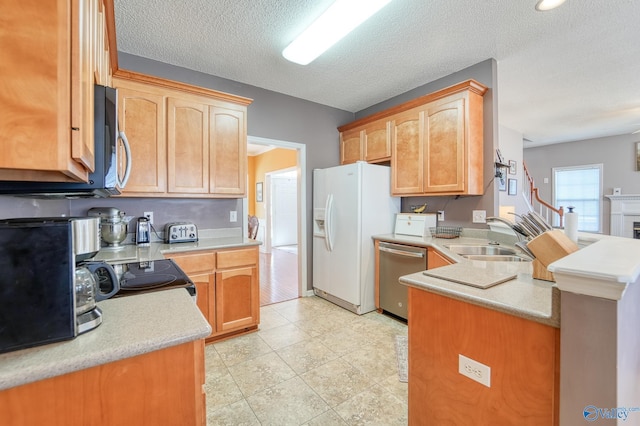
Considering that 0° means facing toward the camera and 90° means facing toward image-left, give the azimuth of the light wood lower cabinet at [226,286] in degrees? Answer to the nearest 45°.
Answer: approximately 315°

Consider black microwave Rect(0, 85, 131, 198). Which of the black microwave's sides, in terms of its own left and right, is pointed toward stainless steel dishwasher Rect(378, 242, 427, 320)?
front

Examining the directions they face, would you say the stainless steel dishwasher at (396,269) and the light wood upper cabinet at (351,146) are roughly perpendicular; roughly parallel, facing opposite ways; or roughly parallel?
roughly parallel

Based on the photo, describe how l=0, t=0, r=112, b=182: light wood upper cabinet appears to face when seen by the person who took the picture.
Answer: facing to the right of the viewer

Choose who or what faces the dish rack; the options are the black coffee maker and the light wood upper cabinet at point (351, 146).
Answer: the black coffee maker

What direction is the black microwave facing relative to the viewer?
to the viewer's right

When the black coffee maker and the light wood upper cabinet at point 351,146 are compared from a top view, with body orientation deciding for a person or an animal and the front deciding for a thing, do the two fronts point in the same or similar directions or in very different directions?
very different directions

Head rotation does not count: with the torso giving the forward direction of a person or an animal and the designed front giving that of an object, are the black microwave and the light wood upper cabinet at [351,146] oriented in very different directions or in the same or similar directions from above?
very different directions

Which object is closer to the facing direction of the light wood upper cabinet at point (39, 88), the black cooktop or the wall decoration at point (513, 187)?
the wall decoration

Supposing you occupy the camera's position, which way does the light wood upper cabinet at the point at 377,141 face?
facing the viewer and to the left of the viewer

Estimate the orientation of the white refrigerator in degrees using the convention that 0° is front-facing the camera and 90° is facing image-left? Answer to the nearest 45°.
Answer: approximately 45°

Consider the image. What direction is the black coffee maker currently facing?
to the viewer's right

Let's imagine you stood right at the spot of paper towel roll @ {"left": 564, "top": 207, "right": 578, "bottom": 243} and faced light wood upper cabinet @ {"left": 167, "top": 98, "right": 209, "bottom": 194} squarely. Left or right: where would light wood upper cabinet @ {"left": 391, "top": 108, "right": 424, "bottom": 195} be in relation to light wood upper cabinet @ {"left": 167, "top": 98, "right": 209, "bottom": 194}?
right

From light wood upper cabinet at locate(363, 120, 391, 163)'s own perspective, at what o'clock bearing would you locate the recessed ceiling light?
The recessed ceiling light is roughly at 9 o'clock from the light wood upper cabinet.

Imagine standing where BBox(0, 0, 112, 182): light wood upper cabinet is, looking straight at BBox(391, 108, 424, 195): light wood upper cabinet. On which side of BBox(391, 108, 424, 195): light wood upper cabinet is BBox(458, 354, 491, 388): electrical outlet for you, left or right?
right
